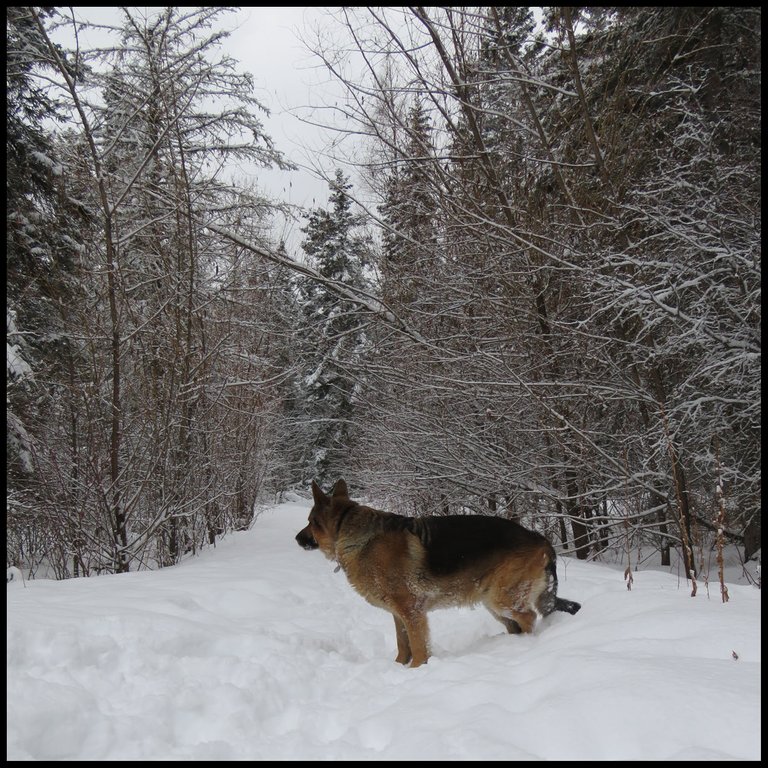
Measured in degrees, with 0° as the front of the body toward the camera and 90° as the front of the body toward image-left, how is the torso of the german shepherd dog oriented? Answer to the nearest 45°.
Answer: approximately 90°
